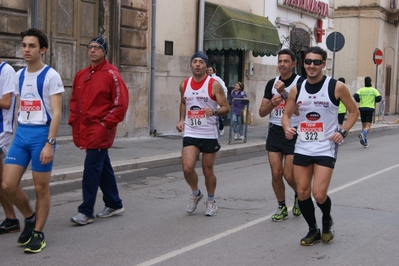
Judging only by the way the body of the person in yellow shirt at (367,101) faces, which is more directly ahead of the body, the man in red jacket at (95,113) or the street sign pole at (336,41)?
the street sign pole

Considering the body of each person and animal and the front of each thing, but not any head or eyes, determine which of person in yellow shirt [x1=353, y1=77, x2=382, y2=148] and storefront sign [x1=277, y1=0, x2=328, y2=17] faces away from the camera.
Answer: the person in yellow shirt

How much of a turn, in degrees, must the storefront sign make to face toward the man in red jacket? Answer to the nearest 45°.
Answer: approximately 45° to its right

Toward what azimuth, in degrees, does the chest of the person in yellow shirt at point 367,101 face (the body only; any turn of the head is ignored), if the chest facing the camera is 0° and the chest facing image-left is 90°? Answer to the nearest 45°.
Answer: approximately 180°

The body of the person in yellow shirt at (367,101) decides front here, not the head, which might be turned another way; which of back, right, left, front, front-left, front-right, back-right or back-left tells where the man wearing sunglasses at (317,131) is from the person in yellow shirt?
back

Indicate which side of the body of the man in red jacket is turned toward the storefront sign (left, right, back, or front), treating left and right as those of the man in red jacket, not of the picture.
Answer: back

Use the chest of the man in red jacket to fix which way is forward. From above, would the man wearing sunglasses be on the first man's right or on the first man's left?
on the first man's left

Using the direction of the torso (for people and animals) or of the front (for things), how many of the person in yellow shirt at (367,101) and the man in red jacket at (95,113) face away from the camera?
1

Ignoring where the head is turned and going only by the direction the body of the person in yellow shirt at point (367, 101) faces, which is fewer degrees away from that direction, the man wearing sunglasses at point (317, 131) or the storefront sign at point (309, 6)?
the storefront sign

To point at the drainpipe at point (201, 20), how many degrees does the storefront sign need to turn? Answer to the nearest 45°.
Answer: approximately 90° to its right

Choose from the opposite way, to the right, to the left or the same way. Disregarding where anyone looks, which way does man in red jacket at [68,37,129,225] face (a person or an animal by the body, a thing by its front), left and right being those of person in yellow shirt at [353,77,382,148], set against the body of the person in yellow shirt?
the opposite way
